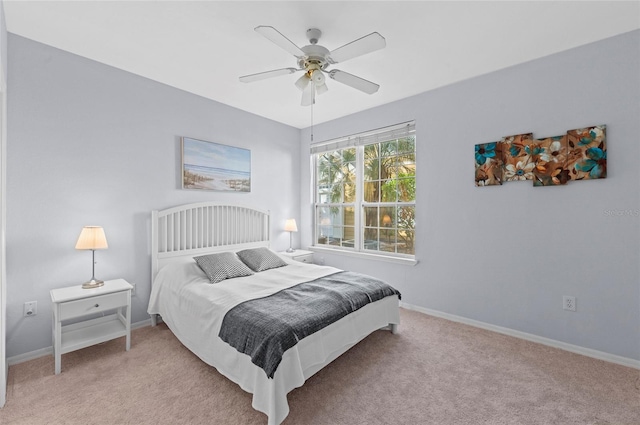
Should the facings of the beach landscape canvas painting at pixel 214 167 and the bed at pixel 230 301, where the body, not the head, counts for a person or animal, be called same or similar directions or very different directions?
same or similar directions

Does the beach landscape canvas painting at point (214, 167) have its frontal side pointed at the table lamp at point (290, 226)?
no

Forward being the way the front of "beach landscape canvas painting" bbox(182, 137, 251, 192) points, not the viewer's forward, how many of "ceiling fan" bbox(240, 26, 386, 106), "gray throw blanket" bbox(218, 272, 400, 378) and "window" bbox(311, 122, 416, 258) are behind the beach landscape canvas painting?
0

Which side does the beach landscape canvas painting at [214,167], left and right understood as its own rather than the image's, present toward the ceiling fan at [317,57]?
front

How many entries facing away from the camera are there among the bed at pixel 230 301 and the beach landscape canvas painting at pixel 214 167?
0

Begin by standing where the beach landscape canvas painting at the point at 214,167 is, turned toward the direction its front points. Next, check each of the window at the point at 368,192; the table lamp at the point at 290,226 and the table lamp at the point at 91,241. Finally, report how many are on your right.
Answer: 1

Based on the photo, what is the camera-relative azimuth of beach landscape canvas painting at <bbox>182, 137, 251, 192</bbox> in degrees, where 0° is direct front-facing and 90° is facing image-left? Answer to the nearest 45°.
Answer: approximately 315°

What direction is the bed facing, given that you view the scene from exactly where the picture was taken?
facing the viewer and to the right of the viewer

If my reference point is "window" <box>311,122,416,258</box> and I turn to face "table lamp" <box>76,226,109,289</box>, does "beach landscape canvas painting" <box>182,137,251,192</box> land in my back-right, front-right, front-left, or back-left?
front-right

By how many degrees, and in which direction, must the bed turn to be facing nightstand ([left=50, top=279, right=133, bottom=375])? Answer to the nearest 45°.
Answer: approximately 135° to its right

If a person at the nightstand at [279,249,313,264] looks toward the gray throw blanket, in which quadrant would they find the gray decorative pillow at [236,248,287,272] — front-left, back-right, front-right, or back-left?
front-right

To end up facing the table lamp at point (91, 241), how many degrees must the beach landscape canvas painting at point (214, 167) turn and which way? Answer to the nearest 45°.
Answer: approximately 90° to its right

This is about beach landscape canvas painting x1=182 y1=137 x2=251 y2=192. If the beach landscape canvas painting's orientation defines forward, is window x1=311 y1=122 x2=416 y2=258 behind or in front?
in front
